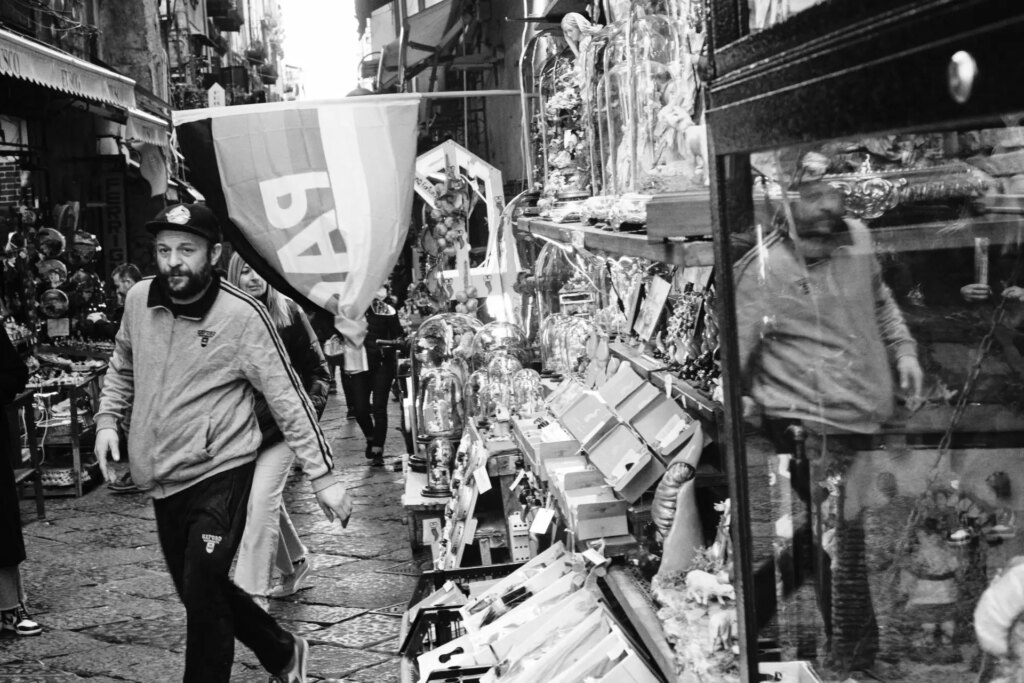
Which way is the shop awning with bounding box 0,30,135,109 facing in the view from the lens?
facing the viewer and to the right of the viewer

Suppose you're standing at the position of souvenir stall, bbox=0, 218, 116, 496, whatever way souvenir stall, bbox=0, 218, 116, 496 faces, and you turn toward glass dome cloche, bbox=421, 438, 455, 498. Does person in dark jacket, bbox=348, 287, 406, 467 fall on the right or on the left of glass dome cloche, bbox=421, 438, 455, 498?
left

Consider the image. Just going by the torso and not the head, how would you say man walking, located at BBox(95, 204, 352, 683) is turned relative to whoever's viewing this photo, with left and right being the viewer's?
facing the viewer and to the left of the viewer

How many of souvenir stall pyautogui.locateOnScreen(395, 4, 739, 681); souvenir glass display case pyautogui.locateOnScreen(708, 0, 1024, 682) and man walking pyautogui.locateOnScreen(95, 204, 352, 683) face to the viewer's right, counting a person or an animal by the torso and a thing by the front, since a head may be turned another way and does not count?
0
